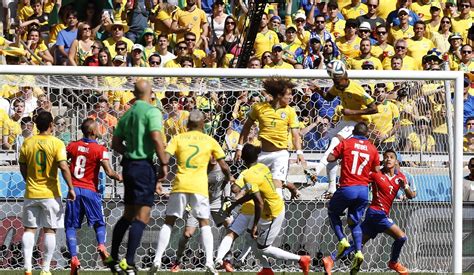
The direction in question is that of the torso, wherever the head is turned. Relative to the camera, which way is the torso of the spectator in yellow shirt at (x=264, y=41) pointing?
toward the camera

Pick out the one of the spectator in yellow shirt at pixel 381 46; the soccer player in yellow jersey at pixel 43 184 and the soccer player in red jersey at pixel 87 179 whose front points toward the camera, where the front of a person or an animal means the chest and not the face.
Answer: the spectator in yellow shirt

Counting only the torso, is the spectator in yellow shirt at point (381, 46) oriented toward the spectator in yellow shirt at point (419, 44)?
no

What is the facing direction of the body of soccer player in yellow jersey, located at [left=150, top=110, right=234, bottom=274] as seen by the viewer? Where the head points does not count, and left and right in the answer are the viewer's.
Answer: facing away from the viewer

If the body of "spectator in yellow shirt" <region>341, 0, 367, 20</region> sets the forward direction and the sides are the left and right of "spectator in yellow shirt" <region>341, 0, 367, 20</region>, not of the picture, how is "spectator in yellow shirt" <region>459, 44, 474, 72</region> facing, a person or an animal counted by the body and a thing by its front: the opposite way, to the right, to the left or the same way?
the same way

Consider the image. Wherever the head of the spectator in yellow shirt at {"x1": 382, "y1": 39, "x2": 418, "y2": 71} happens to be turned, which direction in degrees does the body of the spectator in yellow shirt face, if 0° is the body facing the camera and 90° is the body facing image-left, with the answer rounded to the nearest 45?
approximately 0°

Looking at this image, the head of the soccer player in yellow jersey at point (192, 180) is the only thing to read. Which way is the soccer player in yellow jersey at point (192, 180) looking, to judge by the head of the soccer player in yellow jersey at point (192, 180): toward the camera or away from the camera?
away from the camera

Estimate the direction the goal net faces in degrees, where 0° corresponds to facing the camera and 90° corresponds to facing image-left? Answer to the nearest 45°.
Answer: approximately 0°

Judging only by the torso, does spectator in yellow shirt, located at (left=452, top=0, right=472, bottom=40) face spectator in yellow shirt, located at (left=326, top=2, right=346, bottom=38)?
no

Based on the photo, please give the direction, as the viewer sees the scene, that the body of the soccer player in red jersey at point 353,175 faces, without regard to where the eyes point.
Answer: away from the camera

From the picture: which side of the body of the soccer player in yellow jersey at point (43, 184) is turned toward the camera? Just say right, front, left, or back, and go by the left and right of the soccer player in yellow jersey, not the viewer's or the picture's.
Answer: back

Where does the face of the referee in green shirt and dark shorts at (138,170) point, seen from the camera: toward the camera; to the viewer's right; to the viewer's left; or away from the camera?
away from the camera
